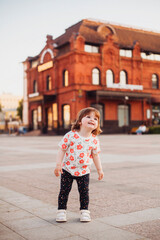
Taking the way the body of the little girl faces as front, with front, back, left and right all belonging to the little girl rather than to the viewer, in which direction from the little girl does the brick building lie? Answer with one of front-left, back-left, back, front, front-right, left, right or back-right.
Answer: back

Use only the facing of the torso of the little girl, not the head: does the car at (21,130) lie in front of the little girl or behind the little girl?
behind

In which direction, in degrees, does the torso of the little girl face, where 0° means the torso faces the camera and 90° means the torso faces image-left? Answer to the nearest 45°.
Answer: approximately 0°
